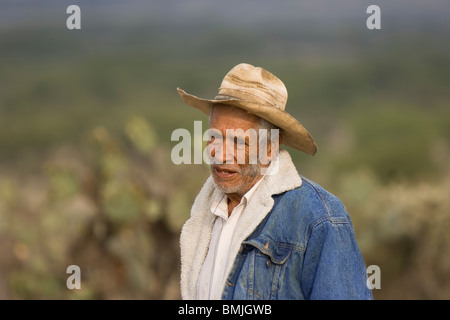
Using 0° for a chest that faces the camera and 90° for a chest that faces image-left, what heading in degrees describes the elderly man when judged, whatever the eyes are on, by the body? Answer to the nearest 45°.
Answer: approximately 45°

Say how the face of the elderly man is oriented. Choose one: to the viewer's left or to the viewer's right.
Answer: to the viewer's left
